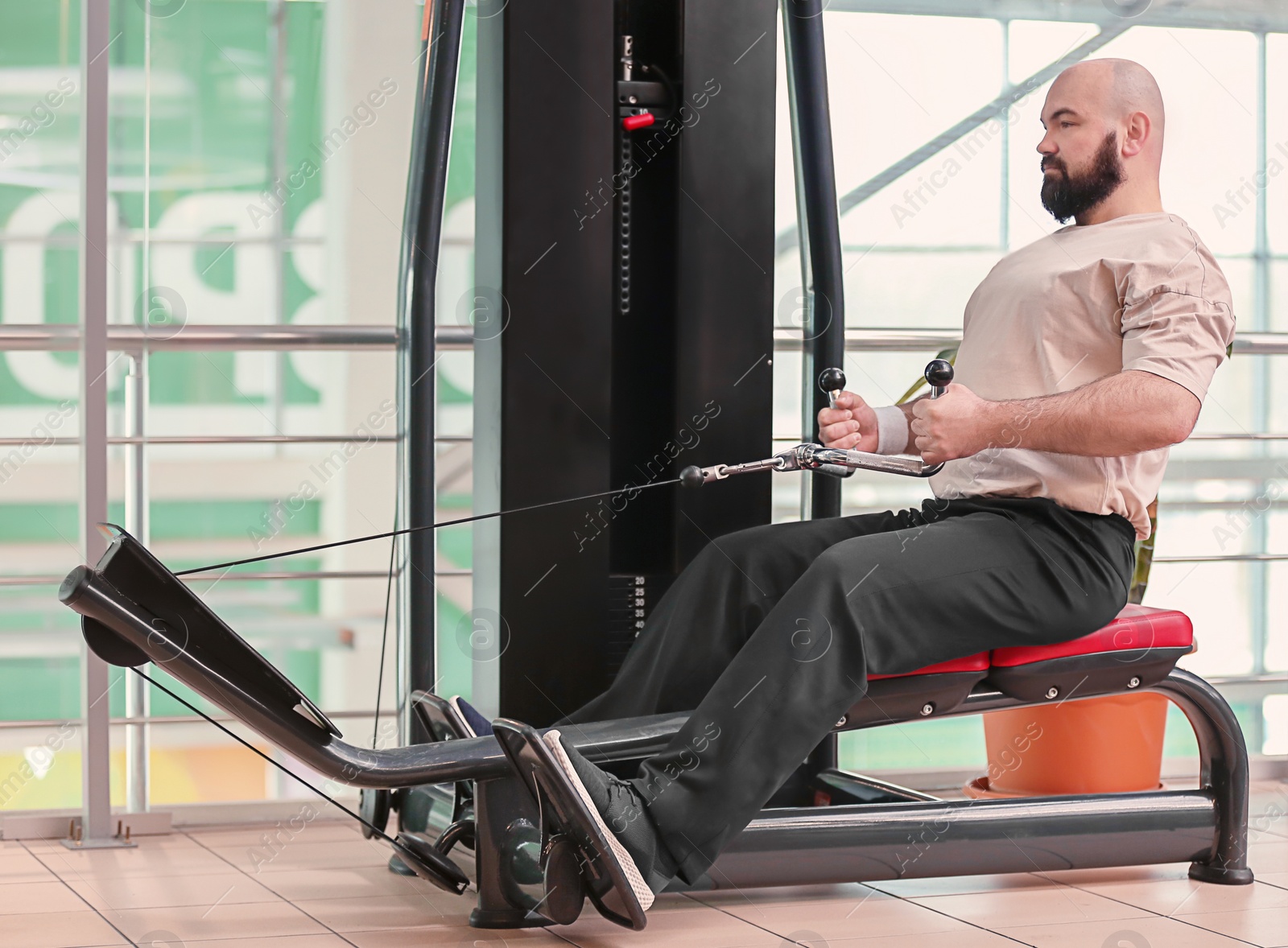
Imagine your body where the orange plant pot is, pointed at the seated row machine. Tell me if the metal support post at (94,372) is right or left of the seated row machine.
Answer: right

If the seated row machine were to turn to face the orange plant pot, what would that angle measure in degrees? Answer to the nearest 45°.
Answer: approximately 135° to its right

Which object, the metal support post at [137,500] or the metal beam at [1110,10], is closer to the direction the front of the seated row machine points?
the metal support post

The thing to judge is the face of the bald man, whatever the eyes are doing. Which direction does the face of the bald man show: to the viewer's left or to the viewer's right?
to the viewer's left

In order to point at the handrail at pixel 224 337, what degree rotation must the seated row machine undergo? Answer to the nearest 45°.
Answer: approximately 45° to its right

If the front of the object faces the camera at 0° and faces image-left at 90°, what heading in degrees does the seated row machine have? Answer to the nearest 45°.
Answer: approximately 90°

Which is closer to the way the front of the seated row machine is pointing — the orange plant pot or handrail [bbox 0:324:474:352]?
the handrail

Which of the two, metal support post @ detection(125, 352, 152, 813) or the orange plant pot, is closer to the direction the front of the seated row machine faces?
the metal support post
